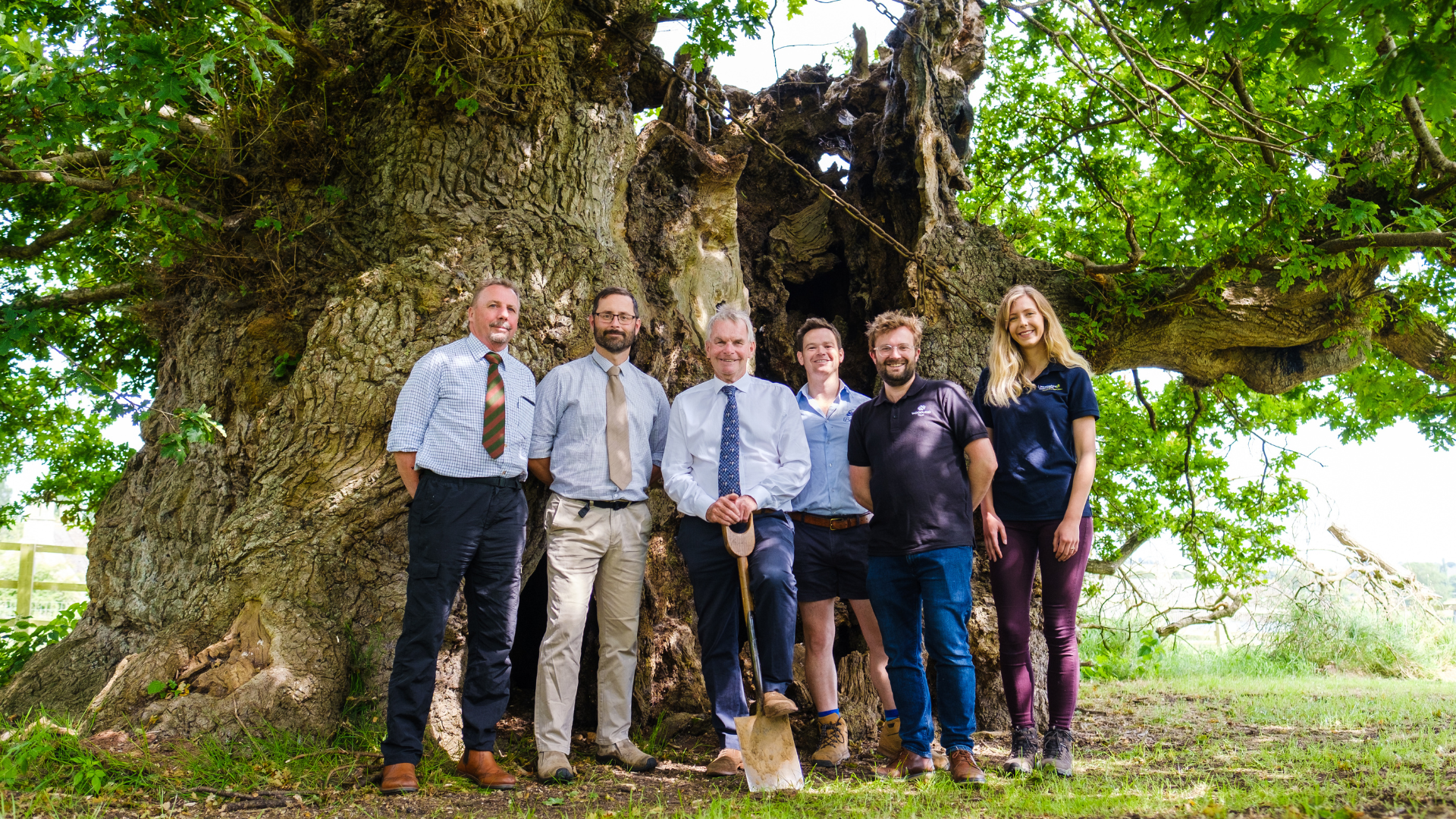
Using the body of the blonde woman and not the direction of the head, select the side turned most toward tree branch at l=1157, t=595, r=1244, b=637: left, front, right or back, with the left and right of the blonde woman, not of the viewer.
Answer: back

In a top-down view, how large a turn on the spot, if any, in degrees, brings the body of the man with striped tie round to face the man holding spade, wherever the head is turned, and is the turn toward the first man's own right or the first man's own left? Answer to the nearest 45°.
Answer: approximately 45° to the first man's own left

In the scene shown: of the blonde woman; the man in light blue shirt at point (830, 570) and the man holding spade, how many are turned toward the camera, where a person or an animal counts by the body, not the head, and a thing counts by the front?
3

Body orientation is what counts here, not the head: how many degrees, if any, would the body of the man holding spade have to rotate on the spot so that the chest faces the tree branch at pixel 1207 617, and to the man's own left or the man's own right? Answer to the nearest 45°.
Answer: approximately 135° to the man's own left

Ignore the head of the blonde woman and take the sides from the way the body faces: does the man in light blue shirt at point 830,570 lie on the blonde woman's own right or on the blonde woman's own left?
on the blonde woman's own right

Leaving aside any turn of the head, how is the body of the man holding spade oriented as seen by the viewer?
toward the camera

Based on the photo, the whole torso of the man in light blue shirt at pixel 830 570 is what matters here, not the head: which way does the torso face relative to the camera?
toward the camera
